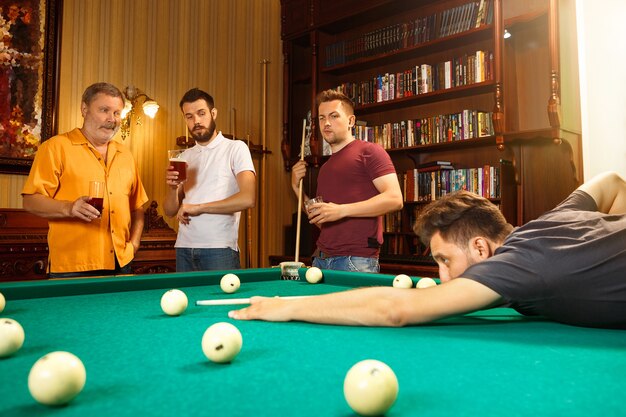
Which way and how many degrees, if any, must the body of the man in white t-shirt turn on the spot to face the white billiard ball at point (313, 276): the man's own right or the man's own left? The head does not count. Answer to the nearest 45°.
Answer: approximately 90° to the man's own left

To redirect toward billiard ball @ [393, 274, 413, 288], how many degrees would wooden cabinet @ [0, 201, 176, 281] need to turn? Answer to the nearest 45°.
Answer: approximately 45° to its left

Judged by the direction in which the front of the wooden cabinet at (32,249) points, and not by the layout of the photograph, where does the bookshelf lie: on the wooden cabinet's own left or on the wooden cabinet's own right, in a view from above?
on the wooden cabinet's own left

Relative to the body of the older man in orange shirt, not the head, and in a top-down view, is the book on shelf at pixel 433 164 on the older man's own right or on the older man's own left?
on the older man's own left

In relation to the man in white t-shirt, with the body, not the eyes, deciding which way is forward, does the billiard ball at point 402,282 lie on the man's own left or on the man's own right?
on the man's own left

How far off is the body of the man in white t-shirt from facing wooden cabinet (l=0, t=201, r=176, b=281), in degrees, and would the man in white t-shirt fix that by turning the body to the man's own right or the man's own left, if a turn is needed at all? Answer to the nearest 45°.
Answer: approximately 90° to the man's own right

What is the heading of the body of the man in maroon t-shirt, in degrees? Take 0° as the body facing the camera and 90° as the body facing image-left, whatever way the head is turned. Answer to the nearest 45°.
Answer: approximately 45°
